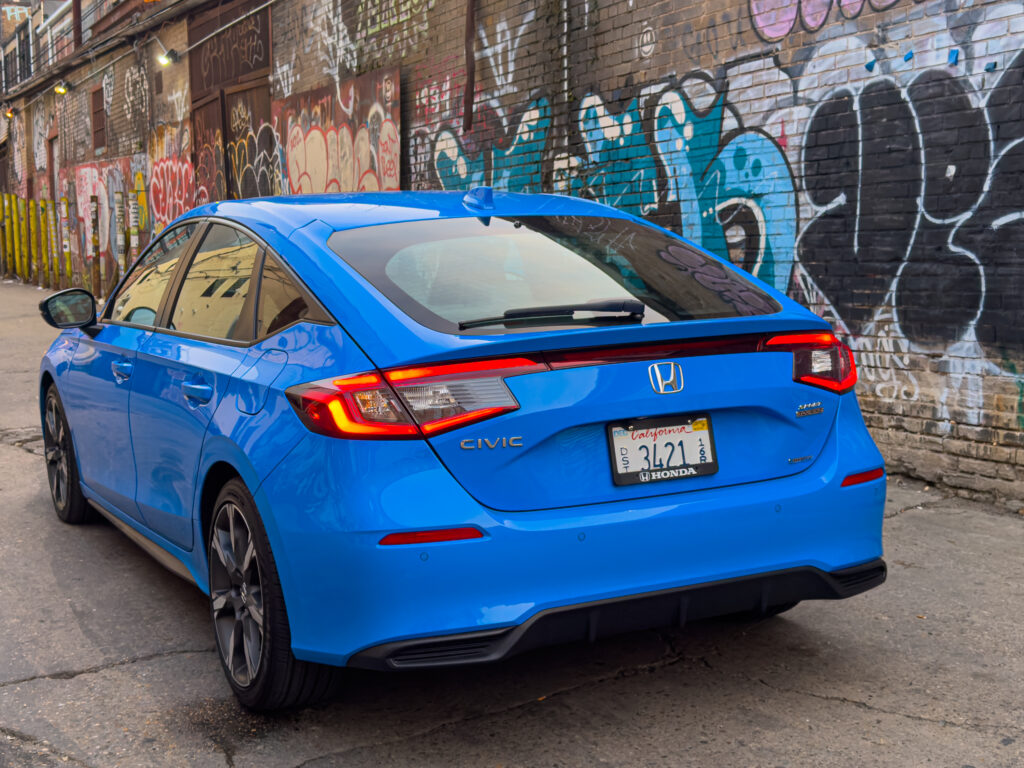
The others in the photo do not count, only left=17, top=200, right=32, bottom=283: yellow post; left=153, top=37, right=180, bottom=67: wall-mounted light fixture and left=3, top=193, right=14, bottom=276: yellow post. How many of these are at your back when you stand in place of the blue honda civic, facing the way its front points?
0

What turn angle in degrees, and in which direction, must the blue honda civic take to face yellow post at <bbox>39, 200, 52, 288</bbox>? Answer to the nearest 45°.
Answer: approximately 45° to its right

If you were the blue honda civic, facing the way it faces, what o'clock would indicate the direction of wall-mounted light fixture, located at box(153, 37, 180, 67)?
The wall-mounted light fixture is roughly at 1 o'clock from the blue honda civic.

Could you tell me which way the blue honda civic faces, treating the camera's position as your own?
facing away from the viewer and to the left of the viewer

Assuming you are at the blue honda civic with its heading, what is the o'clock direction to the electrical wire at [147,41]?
The electrical wire is roughly at 1 o'clock from the blue honda civic.

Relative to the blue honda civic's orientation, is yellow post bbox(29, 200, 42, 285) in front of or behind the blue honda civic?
in front

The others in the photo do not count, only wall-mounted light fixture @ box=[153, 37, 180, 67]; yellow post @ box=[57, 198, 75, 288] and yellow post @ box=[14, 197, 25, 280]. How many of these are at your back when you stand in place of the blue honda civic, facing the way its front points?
0

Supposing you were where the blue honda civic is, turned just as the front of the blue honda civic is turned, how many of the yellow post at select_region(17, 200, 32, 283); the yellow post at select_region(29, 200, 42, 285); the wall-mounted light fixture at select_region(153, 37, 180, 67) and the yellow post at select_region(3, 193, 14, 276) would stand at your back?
0

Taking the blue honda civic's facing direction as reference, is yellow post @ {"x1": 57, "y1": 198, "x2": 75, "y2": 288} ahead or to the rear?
ahead

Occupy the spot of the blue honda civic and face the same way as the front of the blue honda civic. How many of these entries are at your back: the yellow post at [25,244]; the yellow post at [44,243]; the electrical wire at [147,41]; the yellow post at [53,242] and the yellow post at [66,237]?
0
